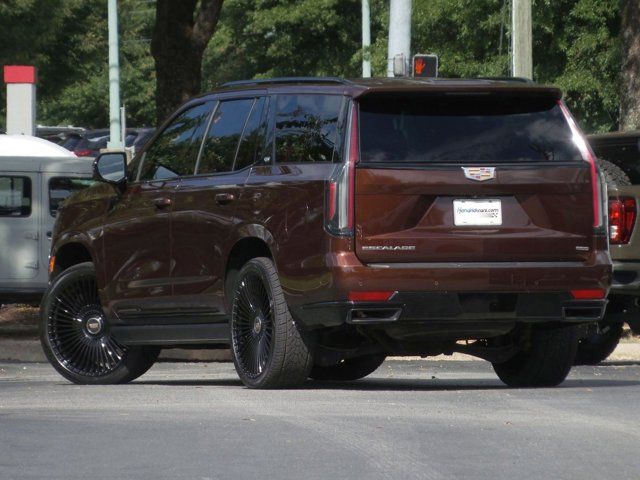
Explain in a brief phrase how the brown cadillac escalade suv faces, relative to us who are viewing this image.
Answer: facing away from the viewer and to the left of the viewer

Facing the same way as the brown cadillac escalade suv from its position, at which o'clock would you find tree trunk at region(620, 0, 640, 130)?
The tree trunk is roughly at 2 o'clock from the brown cadillac escalade suv.

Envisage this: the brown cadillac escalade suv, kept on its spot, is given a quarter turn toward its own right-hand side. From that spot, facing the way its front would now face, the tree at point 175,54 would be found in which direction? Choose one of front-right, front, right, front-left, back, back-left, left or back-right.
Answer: front-left

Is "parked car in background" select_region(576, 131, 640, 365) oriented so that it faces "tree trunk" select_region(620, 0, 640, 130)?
yes

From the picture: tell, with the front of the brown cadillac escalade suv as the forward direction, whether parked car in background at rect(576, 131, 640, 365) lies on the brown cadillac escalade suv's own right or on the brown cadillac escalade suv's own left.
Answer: on the brown cadillac escalade suv's own right

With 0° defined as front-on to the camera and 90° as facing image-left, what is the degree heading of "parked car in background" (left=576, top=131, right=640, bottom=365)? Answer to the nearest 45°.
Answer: approximately 180°

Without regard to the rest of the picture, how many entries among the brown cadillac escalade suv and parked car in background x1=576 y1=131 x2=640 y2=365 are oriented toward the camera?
0

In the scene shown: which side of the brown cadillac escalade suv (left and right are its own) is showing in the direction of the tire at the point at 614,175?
right

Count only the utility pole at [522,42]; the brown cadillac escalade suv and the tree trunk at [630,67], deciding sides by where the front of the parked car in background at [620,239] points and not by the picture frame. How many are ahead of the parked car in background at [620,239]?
2

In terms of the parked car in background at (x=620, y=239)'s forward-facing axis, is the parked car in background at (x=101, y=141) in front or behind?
in front

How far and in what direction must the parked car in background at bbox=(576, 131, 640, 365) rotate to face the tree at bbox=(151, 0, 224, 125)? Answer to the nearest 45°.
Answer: approximately 45° to its left

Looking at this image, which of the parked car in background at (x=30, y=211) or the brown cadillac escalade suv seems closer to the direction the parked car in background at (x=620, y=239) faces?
the parked car in background

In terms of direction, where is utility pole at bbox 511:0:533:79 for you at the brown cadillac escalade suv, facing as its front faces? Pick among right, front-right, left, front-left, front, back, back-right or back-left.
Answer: front-right

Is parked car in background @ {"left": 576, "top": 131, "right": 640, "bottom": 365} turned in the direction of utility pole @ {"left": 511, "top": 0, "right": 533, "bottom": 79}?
yes

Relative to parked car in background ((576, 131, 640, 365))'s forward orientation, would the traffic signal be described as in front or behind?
in front

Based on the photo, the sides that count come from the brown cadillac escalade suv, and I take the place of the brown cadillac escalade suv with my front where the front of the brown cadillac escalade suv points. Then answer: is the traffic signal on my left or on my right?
on my right
